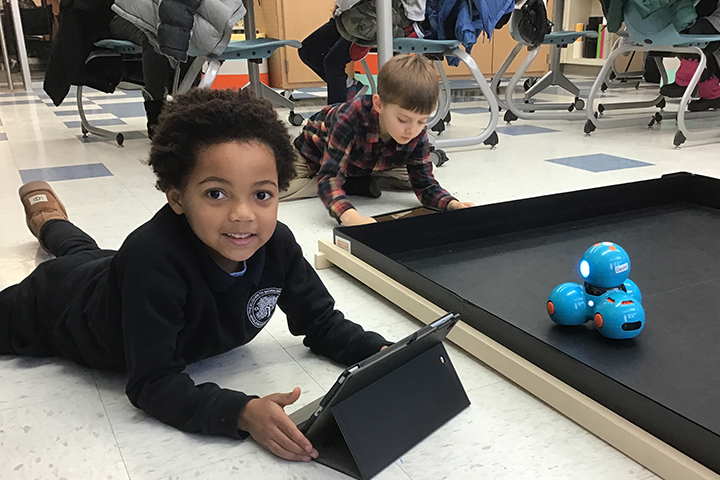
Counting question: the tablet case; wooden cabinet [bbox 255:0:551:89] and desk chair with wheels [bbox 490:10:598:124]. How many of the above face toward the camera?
1

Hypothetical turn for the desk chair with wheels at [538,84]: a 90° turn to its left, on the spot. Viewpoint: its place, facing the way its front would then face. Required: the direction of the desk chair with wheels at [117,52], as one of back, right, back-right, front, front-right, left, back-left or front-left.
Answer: back-left

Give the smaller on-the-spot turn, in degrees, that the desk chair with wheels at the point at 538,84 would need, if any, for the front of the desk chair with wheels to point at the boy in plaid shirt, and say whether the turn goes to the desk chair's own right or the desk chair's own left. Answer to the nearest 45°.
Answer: approximately 90° to the desk chair's own right

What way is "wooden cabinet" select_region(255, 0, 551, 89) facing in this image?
toward the camera

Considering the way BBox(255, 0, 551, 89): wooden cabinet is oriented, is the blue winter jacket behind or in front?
in front

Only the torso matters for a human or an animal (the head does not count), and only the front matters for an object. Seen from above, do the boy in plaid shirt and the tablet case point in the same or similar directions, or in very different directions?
very different directions

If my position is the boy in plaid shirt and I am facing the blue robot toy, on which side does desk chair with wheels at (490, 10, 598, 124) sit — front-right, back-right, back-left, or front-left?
back-left

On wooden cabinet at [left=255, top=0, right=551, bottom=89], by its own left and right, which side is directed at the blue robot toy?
front

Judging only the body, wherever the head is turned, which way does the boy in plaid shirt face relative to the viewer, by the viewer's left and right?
facing the viewer and to the right of the viewer

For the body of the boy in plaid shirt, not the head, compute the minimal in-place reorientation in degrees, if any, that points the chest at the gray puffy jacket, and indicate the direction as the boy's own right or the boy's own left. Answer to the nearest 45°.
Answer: approximately 180°

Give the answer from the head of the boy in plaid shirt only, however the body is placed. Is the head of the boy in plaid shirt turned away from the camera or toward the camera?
toward the camera

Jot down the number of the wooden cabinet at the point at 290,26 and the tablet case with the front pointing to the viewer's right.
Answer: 0

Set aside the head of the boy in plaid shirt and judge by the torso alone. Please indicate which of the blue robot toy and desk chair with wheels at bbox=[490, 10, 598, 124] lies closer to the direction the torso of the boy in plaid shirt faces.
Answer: the blue robot toy

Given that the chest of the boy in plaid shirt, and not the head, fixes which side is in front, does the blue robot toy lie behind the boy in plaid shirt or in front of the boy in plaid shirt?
in front
